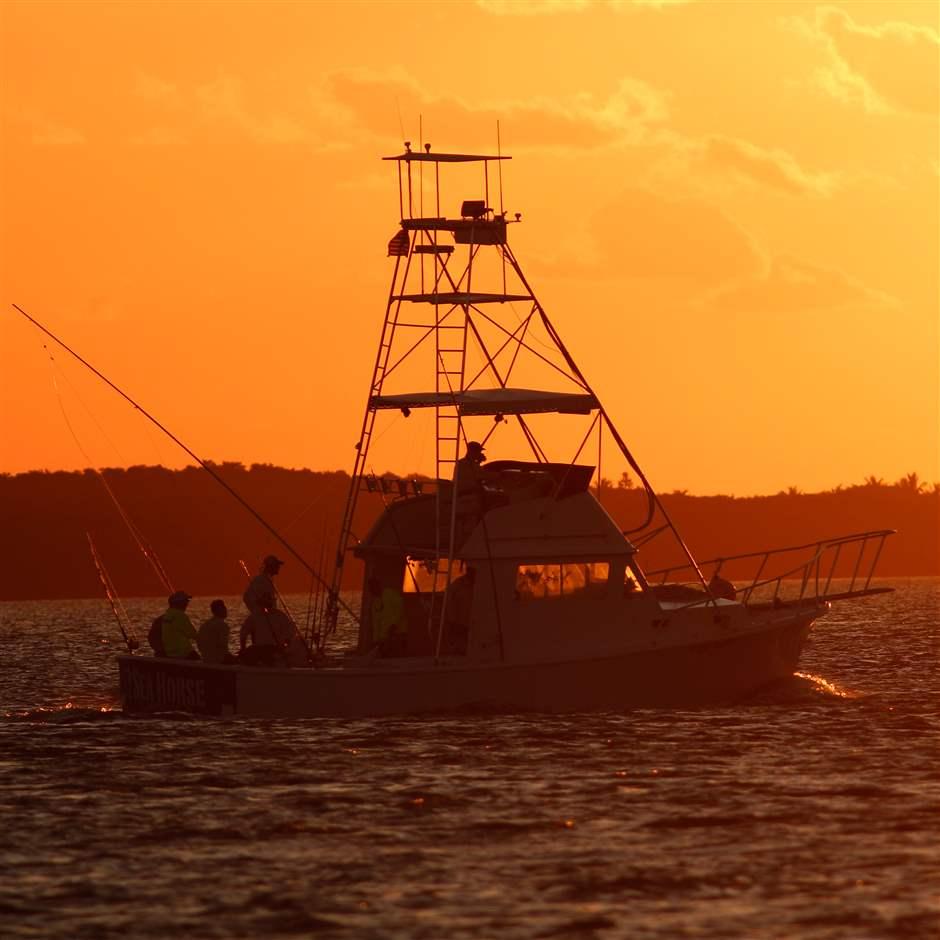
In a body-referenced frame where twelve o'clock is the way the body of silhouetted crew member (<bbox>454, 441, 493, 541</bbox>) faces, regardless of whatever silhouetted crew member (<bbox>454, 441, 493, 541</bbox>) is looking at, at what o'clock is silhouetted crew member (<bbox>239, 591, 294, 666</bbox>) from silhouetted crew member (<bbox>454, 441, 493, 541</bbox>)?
silhouetted crew member (<bbox>239, 591, 294, 666</bbox>) is roughly at 6 o'clock from silhouetted crew member (<bbox>454, 441, 493, 541</bbox>).

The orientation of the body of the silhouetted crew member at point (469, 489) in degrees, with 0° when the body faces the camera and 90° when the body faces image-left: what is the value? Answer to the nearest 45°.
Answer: approximately 270°
